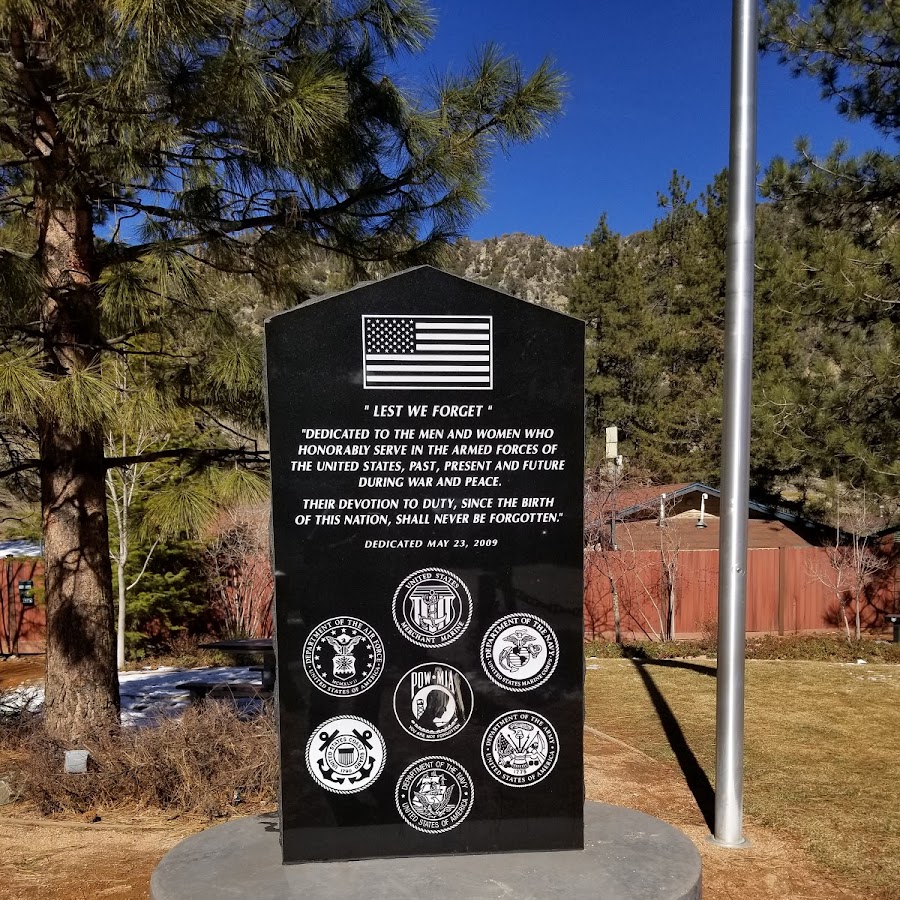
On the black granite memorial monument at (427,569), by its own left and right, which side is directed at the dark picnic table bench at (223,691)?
back

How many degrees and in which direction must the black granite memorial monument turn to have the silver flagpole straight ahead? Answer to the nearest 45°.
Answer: approximately 135° to its left

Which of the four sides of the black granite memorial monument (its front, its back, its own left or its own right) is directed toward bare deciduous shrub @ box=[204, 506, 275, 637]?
back

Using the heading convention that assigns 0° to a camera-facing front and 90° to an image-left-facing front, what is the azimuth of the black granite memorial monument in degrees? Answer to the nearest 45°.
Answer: approximately 0°

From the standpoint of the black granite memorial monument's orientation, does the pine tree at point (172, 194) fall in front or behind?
behind
